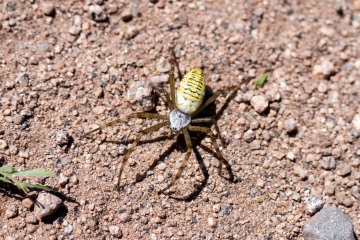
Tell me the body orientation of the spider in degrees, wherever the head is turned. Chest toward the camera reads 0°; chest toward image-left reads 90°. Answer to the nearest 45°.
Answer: approximately 0°

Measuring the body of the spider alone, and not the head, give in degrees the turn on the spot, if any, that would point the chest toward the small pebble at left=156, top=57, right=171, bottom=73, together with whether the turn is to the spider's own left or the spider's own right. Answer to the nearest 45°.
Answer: approximately 180°

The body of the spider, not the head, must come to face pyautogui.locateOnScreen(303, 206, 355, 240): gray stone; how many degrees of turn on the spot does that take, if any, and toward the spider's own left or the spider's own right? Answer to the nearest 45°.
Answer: approximately 45° to the spider's own left

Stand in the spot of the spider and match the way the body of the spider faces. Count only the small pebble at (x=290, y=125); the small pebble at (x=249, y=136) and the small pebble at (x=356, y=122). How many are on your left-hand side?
3

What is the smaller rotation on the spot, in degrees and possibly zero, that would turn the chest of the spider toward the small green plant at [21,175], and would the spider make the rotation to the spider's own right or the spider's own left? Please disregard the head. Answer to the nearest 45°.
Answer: approximately 90° to the spider's own right

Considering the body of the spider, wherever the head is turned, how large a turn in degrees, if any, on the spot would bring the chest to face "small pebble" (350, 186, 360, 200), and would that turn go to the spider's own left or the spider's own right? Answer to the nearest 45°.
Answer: approximately 45° to the spider's own left

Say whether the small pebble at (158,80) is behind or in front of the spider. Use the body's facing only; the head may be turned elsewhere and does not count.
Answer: behind

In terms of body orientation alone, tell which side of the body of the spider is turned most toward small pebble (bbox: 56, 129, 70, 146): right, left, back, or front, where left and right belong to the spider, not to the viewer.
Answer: right

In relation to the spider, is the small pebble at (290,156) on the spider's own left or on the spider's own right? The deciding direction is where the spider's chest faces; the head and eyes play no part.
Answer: on the spider's own left

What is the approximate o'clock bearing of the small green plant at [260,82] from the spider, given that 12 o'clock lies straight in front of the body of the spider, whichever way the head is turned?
The small green plant is roughly at 8 o'clock from the spider.

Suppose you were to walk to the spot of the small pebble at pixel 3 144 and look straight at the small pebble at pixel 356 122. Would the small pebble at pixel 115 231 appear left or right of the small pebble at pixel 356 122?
right

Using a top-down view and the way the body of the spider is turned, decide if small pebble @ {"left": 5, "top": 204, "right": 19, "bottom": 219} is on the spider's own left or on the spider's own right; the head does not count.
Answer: on the spider's own right

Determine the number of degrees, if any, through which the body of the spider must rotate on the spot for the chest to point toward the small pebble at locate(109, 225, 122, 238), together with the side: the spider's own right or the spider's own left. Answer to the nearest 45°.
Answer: approximately 45° to the spider's own right

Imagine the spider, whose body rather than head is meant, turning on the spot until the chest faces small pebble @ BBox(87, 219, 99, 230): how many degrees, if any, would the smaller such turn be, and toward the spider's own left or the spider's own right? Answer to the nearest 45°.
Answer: approximately 45° to the spider's own right

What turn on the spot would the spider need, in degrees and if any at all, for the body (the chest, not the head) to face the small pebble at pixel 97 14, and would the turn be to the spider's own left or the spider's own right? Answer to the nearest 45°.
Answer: approximately 135° to the spider's own right
